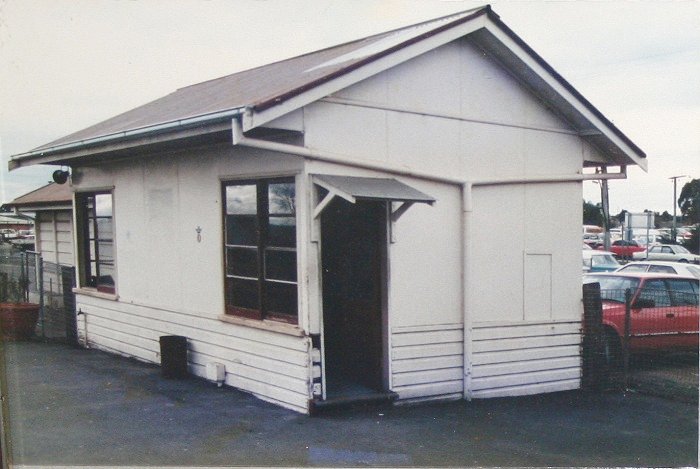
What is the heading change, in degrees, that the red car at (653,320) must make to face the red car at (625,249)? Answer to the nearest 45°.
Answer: approximately 135° to its right

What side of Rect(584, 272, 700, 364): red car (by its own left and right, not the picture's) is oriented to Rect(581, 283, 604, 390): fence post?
front

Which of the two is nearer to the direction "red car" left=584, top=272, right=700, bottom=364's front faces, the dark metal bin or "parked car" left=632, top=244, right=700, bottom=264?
the dark metal bin

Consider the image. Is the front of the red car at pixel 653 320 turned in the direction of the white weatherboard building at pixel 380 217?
yes

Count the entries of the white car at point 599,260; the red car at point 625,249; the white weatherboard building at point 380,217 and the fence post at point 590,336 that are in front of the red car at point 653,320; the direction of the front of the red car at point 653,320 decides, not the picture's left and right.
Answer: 2

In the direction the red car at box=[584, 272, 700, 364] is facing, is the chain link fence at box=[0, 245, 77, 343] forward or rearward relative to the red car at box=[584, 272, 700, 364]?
forward

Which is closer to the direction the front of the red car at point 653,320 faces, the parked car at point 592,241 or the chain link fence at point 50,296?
the chain link fence

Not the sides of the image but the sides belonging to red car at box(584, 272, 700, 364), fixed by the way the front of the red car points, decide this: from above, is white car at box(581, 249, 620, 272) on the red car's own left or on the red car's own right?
on the red car's own right

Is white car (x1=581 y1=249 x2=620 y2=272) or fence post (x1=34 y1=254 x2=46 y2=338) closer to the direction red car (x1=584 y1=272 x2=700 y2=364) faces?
the fence post

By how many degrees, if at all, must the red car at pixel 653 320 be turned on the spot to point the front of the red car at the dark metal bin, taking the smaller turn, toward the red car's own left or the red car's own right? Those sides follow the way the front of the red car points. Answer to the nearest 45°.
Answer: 0° — it already faces it

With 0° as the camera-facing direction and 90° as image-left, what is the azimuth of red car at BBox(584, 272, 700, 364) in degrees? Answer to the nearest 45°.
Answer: approximately 45°

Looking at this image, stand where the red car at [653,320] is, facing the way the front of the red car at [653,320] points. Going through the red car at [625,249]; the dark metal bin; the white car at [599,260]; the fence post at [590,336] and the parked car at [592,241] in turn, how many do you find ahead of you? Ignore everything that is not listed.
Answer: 2
